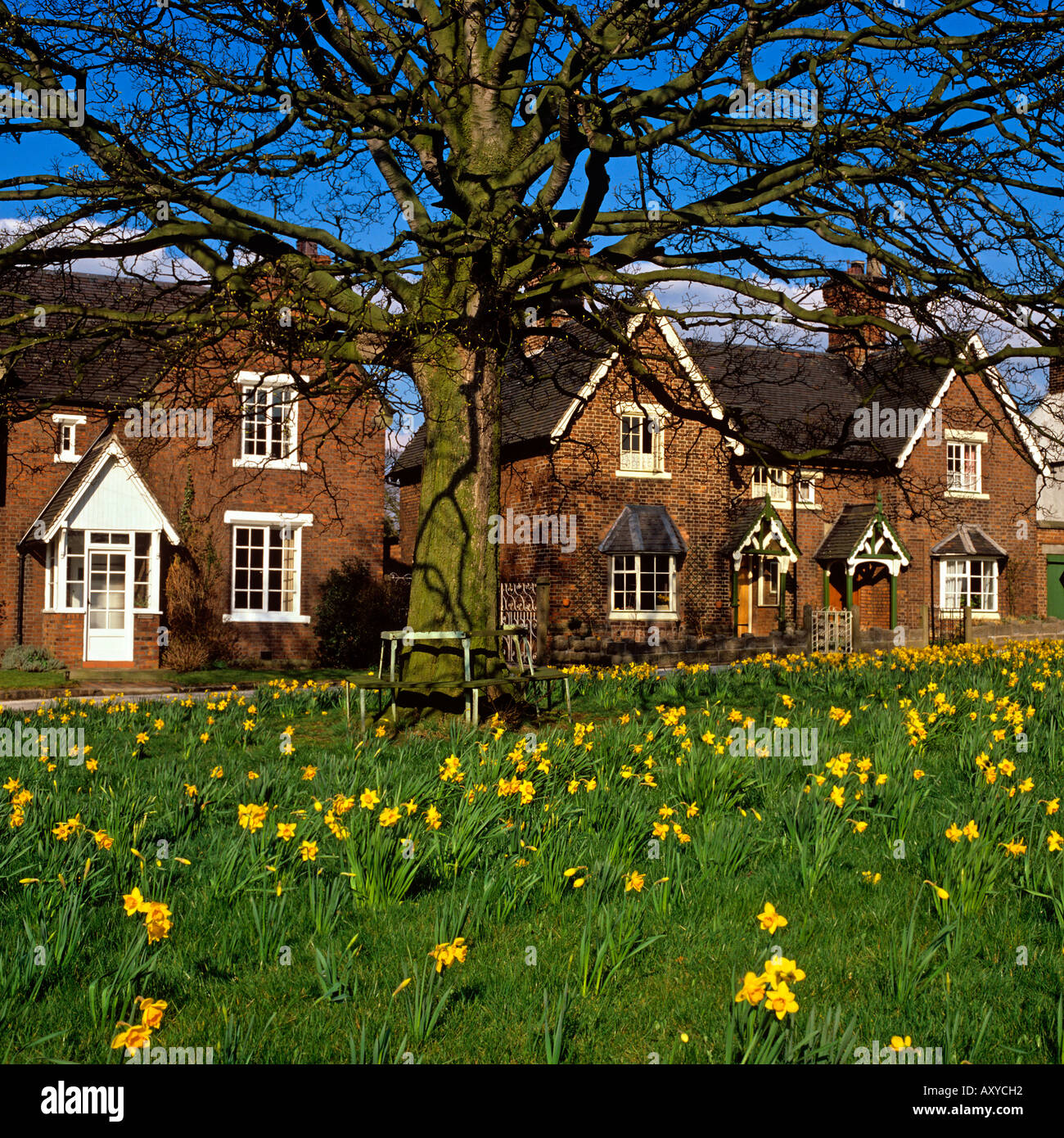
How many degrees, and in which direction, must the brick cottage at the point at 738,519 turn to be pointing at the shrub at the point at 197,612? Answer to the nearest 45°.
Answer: approximately 90° to its right

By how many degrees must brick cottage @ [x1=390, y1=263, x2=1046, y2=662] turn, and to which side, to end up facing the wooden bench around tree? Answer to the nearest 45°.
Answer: approximately 45° to its right

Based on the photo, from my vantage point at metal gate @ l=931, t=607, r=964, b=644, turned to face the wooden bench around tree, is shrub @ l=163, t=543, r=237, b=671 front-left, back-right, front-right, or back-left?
front-right

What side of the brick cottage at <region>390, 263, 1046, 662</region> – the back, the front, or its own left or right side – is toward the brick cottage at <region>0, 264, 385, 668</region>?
right

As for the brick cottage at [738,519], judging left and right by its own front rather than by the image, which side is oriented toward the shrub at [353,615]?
right

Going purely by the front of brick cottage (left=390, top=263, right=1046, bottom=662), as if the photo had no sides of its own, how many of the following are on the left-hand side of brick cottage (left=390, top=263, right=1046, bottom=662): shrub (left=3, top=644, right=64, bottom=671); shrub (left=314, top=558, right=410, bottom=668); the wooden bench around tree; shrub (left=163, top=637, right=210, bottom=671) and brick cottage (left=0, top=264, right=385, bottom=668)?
0

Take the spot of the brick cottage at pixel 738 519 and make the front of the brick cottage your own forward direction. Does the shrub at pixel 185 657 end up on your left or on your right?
on your right

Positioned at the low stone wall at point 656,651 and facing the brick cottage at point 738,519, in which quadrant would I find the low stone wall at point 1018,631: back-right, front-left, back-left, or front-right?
front-right

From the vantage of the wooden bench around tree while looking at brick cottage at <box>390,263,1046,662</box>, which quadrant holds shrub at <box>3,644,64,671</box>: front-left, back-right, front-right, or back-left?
front-left

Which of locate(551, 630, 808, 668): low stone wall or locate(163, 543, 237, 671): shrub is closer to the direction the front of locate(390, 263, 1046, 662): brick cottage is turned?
the low stone wall

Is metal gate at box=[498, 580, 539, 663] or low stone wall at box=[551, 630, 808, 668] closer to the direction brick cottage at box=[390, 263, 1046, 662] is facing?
the low stone wall
